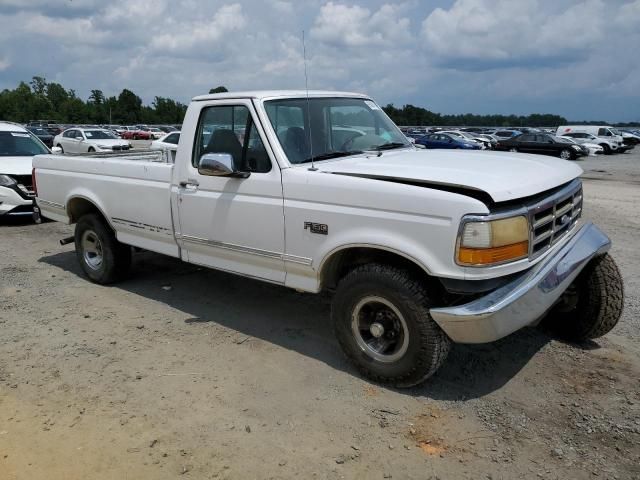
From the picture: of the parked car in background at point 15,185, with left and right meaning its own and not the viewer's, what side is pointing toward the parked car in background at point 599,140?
left

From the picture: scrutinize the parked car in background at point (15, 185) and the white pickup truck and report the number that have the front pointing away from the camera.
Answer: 0

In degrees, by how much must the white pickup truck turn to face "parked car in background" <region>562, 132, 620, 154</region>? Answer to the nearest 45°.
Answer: approximately 90° to its left

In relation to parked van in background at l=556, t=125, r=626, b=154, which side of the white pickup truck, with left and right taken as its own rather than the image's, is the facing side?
left

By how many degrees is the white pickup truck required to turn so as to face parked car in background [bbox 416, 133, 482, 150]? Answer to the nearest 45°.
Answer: approximately 135° to its left

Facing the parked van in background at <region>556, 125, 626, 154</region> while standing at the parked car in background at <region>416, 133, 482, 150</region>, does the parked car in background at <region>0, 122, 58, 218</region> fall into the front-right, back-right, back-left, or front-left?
back-right

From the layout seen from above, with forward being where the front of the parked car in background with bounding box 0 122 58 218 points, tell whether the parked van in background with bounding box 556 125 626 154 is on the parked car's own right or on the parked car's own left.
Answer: on the parked car's own left
